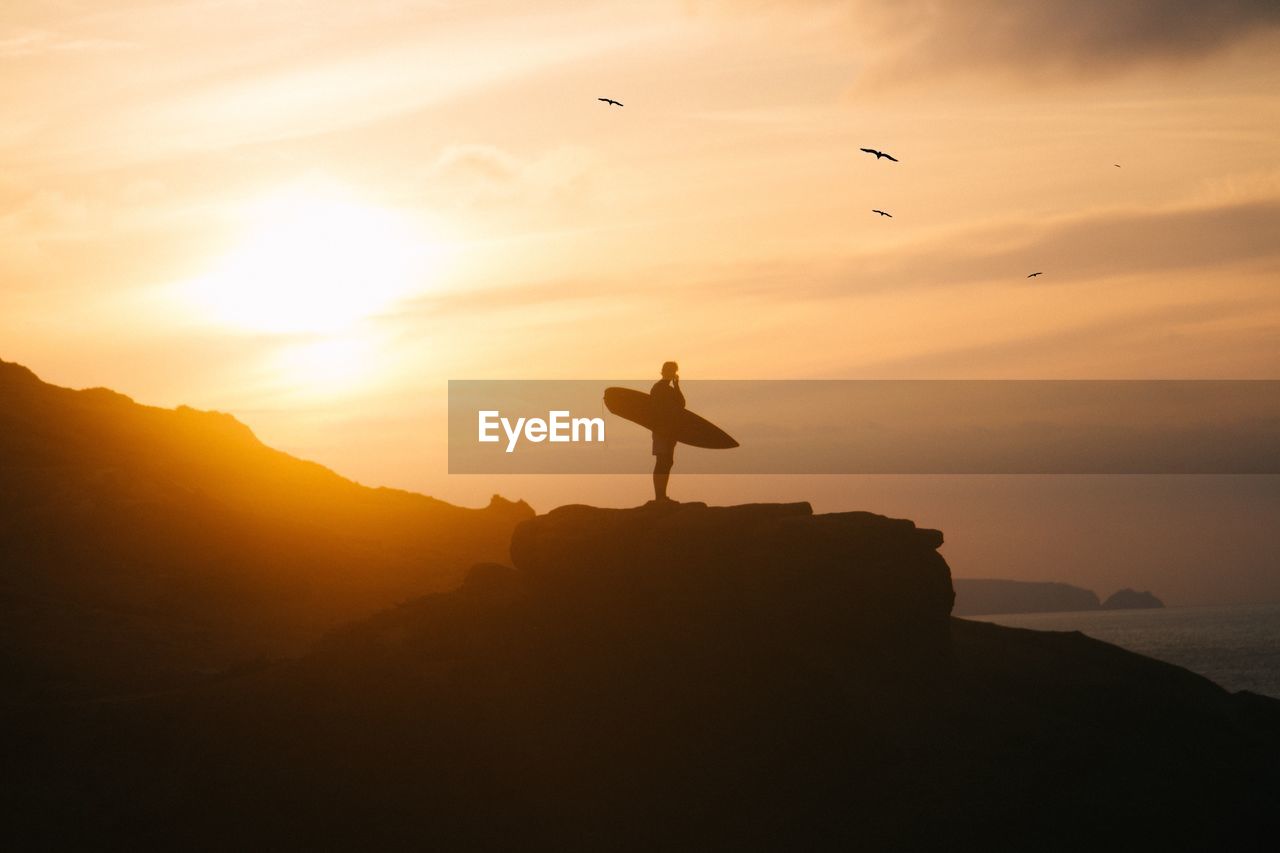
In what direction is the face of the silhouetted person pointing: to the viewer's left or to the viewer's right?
to the viewer's right

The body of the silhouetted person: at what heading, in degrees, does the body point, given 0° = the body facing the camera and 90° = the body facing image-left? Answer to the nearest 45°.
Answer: approximately 270°
